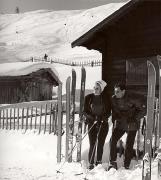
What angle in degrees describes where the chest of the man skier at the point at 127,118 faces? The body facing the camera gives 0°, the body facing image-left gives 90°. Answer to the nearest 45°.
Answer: approximately 45°

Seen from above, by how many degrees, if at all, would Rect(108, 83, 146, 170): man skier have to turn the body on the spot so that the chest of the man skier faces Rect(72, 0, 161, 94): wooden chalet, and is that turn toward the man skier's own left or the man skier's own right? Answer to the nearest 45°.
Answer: approximately 135° to the man skier's own right

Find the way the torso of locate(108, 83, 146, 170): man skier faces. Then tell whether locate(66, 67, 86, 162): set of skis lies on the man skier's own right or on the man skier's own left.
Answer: on the man skier's own right

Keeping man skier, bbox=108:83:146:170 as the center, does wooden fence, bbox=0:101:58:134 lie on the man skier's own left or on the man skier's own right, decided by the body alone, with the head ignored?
on the man skier's own right

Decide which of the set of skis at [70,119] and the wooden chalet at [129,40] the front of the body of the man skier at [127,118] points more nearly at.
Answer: the set of skis
